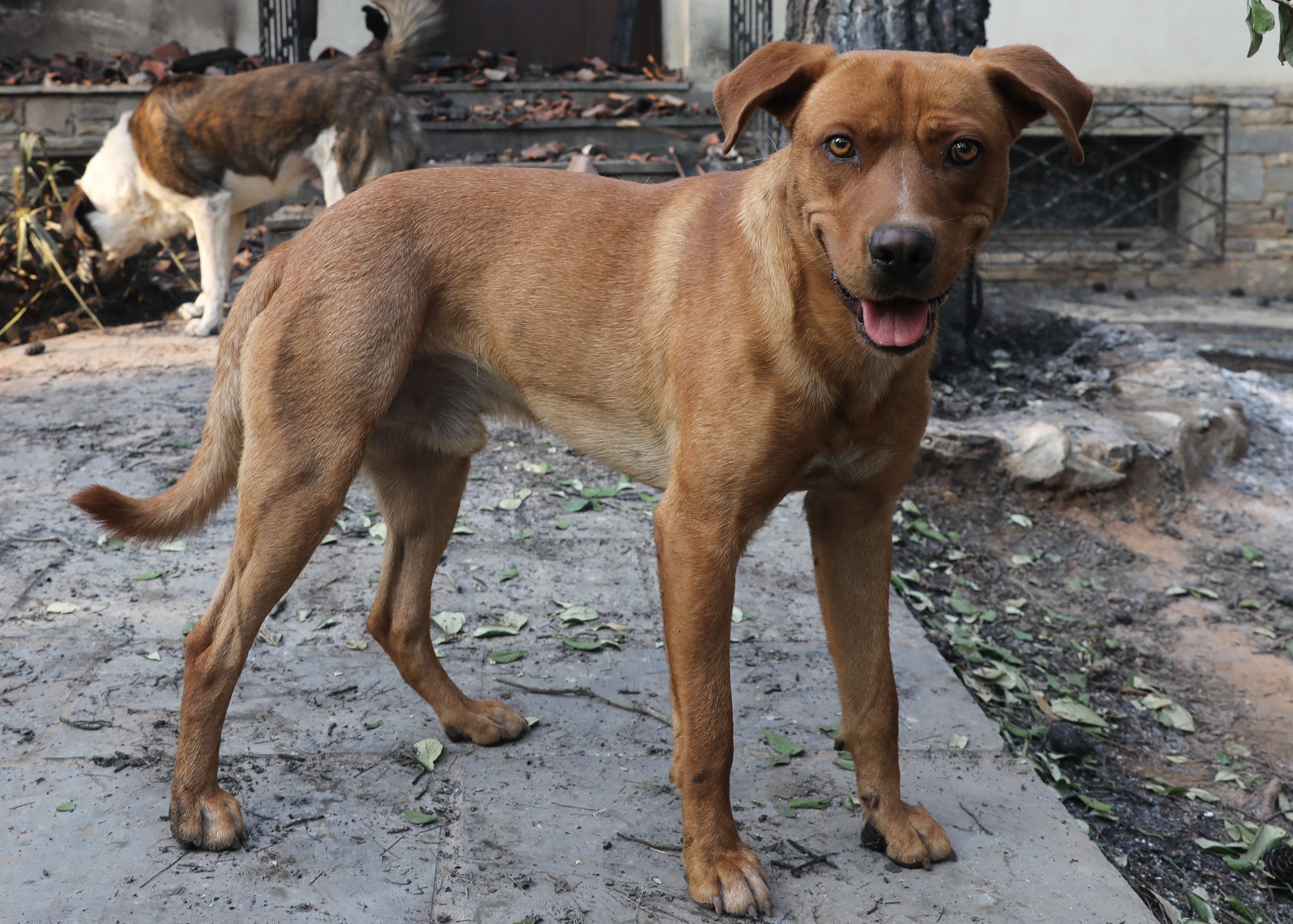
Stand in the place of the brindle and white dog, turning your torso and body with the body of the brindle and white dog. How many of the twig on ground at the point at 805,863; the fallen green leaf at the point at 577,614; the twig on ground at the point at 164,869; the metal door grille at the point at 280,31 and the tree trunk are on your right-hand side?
1

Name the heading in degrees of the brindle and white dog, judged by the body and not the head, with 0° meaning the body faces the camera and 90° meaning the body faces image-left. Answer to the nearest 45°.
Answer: approximately 90°

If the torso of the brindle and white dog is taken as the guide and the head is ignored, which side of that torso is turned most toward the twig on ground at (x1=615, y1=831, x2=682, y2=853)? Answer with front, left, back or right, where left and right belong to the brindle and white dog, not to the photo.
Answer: left

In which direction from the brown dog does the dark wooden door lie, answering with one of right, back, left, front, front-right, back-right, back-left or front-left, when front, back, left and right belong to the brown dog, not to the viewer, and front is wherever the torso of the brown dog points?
back-left

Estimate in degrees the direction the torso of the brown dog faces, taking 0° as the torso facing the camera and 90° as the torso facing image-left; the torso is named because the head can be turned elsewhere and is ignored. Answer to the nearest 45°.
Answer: approximately 315°

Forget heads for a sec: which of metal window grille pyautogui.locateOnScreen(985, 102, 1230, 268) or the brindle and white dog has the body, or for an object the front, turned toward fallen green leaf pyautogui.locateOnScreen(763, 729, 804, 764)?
the metal window grille

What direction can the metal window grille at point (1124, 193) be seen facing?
toward the camera

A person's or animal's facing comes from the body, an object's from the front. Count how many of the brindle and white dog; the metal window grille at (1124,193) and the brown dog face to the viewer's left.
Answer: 1

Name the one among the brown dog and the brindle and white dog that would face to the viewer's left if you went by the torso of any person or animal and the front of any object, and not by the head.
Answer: the brindle and white dog

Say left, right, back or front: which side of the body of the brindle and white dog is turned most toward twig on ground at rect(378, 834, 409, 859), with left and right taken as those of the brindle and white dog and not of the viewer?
left

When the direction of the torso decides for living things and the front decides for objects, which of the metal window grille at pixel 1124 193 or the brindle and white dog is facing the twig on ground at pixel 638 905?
the metal window grille

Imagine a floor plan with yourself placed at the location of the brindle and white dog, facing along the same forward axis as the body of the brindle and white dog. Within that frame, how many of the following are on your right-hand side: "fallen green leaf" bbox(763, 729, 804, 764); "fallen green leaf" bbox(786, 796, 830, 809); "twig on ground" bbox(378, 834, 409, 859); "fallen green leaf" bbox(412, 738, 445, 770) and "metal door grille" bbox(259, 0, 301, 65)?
1

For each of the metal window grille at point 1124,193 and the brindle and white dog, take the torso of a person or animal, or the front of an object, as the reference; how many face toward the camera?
1

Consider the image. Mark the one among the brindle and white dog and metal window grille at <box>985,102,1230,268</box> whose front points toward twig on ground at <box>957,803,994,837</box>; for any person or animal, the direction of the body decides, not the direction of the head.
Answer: the metal window grille
